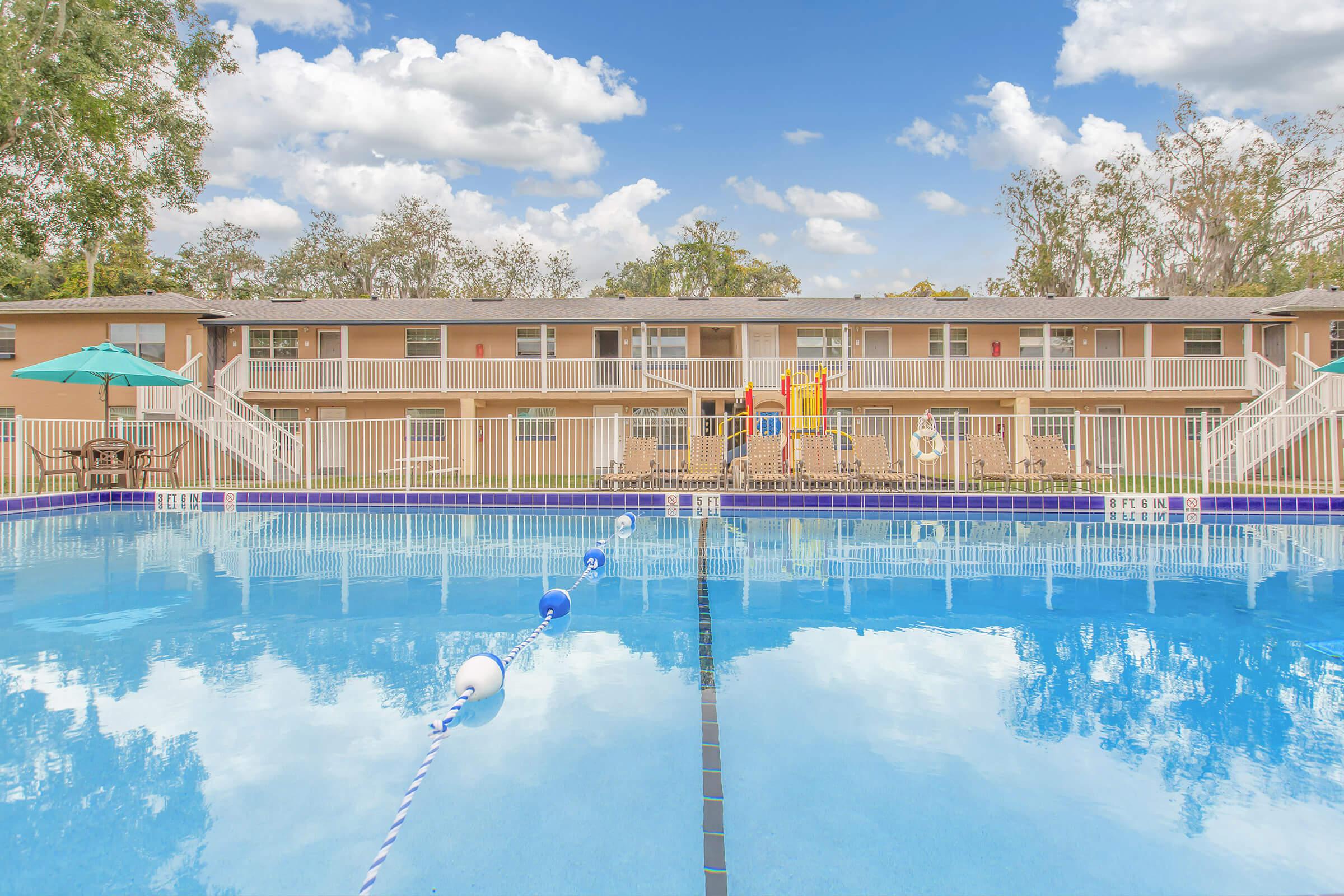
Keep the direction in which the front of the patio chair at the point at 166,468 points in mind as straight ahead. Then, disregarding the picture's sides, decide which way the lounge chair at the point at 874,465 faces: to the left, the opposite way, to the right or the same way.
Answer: to the left

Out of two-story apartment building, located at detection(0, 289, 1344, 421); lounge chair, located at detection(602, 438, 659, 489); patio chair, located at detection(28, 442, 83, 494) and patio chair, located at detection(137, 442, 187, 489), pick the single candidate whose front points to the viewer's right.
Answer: patio chair, located at detection(28, 442, 83, 494)

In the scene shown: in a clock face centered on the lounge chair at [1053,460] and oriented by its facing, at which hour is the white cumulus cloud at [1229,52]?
The white cumulus cloud is roughly at 8 o'clock from the lounge chair.

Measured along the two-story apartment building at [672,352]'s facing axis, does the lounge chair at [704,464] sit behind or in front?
in front

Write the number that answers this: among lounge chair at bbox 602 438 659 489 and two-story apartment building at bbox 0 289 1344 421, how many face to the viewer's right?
0

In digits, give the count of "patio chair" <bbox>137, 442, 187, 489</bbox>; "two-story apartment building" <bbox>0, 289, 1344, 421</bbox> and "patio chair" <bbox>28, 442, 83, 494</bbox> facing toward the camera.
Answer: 1

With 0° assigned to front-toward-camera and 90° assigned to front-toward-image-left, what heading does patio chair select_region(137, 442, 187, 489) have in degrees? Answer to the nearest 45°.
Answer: approximately 90°

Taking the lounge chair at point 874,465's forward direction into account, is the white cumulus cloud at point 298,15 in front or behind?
behind

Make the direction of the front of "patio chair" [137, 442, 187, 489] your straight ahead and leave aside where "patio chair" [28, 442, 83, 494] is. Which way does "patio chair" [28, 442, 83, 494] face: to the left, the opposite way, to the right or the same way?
the opposite way

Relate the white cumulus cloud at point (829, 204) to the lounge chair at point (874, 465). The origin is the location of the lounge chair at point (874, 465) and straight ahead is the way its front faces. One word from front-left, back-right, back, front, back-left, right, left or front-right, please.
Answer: back-left

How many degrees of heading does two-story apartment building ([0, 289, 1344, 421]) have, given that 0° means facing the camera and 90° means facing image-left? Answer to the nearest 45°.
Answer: approximately 0°

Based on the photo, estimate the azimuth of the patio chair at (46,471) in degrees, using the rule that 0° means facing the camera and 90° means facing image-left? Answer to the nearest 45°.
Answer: approximately 270°
